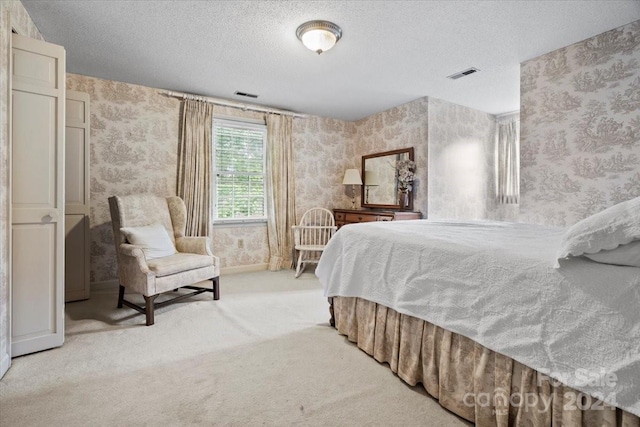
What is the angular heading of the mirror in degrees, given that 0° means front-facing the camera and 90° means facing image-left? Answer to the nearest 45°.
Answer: approximately 45°

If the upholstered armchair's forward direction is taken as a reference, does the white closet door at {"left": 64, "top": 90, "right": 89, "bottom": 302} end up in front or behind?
behind

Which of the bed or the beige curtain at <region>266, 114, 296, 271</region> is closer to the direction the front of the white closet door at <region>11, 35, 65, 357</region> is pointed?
the bed

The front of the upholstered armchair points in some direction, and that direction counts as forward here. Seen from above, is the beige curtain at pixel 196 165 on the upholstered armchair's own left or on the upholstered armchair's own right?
on the upholstered armchair's own left

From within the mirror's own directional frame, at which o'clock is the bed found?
The bed is roughly at 10 o'clock from the mirror.

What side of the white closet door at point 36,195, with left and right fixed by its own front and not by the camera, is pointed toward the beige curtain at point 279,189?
left
